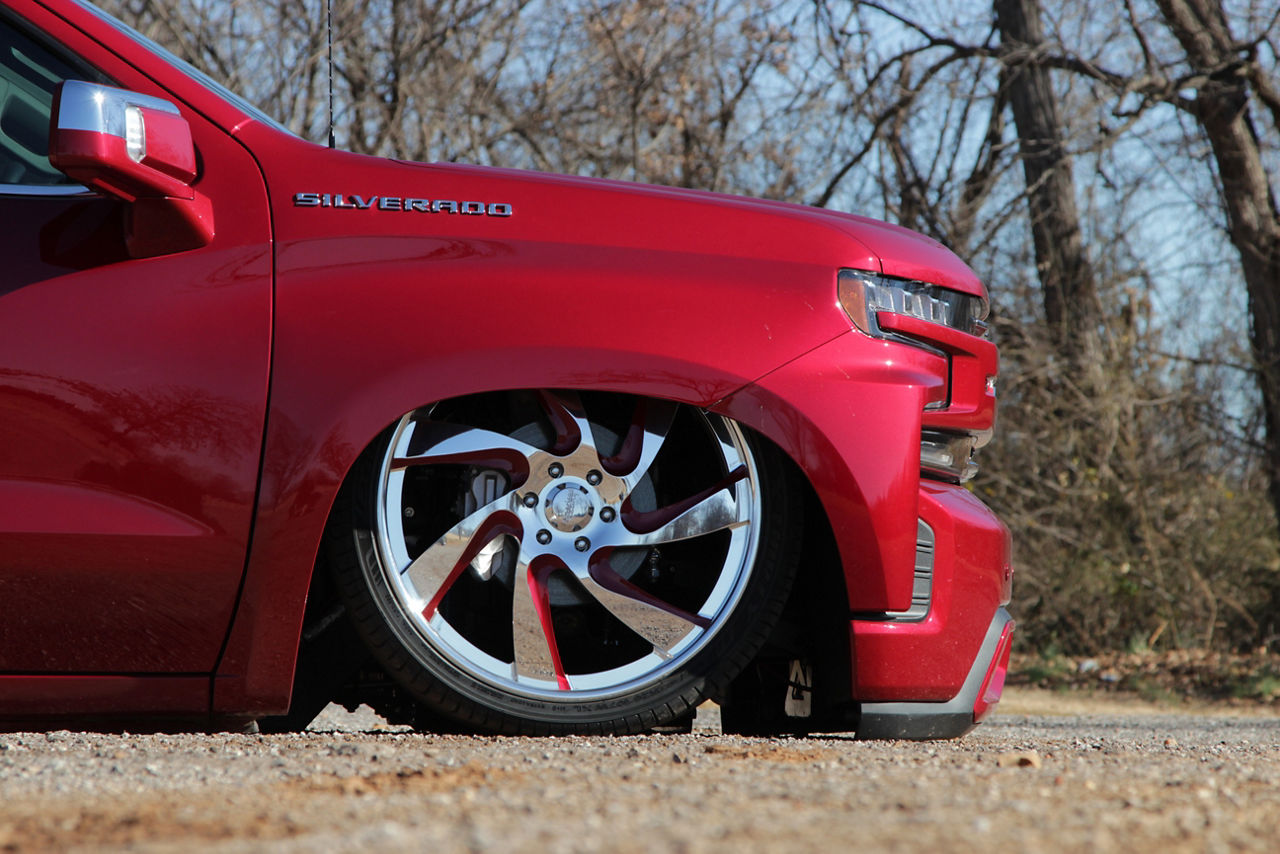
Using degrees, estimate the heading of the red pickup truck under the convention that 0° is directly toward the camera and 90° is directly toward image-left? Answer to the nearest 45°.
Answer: approximately 270°
